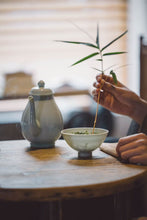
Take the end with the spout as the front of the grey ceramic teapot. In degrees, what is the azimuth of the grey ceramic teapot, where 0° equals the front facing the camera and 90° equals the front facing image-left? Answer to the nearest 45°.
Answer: approximately 45°
